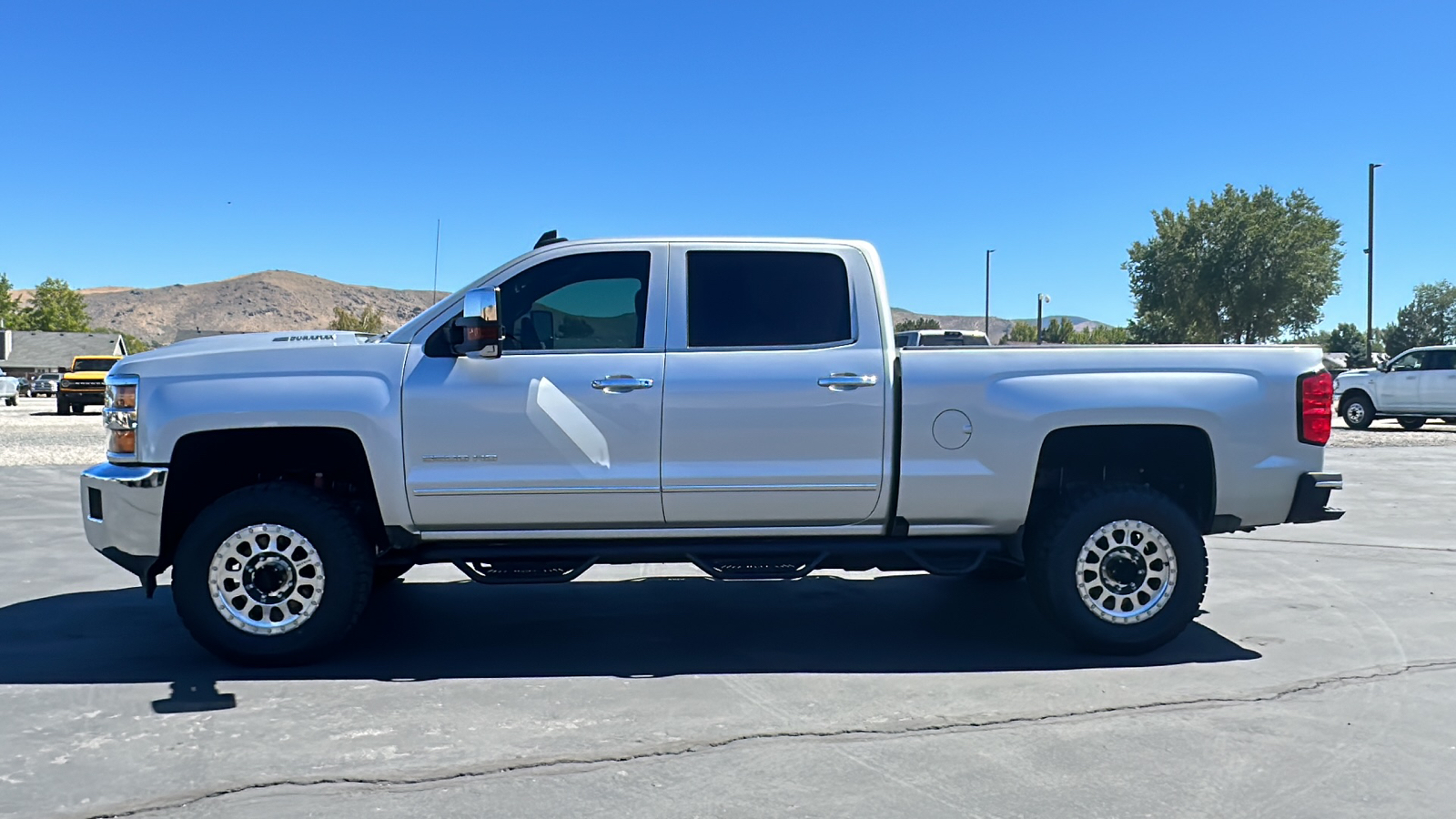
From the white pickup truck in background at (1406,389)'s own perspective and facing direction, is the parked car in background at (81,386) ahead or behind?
ahead

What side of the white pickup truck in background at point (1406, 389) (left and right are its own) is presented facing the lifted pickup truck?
left

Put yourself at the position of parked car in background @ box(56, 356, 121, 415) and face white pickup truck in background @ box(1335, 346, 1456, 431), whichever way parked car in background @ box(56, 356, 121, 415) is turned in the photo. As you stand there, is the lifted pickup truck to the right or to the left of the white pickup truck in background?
right

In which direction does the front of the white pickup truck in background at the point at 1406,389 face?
to the viewer's left

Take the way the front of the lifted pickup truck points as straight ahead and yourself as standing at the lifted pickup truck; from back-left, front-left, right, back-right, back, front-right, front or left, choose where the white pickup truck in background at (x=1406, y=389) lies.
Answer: back-right

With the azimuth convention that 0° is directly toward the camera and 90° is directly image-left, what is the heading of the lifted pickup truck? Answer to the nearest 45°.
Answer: approximately 90°

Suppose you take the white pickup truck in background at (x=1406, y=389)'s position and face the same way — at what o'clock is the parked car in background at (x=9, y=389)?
The parked car in background is roughly at 12 o'clock from the white pickup truck in background.

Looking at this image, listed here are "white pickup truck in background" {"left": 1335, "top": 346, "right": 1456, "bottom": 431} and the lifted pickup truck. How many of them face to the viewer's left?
2

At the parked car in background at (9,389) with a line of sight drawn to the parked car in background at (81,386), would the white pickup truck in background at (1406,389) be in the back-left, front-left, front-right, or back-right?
front-left

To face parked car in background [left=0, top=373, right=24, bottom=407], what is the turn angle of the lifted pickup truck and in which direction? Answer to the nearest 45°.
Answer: approximately 45° to its right

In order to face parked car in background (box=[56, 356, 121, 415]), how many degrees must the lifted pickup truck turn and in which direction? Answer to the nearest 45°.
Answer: approximately 45° to its right
